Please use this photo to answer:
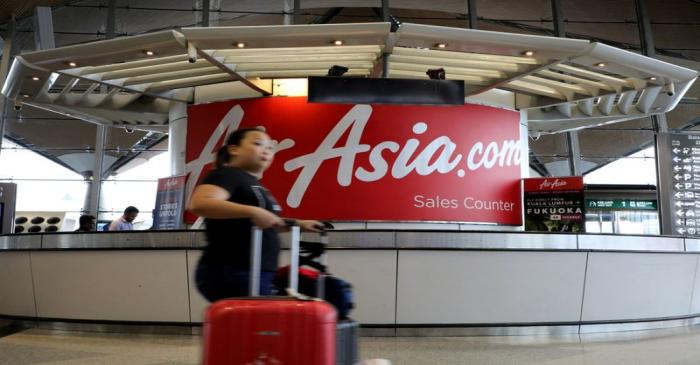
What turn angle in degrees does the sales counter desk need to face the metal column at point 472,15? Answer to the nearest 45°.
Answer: approximately 180°

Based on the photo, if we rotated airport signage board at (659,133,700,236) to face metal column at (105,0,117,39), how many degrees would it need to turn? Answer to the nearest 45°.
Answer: approximately 90° to its right

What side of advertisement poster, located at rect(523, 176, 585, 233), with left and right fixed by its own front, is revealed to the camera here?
front

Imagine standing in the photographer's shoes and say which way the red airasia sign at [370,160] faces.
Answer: facing the viewer

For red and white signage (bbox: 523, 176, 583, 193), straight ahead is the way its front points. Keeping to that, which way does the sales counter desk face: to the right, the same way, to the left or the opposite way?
the same way

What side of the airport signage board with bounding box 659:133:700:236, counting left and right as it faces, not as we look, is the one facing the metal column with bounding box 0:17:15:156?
right

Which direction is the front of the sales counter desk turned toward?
toward the camera

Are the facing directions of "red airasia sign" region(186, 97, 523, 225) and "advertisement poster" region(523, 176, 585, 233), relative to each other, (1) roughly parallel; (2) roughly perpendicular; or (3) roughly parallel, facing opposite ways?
roughly parallel

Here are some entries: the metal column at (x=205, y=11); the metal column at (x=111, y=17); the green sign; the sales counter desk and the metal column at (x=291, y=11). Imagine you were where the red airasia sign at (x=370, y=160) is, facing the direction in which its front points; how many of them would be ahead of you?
1

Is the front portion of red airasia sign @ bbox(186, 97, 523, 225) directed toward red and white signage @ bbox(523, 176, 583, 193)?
no

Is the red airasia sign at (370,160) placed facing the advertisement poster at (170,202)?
no

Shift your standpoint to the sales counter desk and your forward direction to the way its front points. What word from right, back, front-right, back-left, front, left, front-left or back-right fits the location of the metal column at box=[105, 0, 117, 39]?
back-right

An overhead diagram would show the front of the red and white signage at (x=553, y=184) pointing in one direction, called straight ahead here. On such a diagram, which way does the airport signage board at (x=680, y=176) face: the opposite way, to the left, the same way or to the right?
the same way

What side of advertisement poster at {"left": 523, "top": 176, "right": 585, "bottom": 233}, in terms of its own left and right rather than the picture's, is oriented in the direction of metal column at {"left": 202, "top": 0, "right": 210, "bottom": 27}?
right
